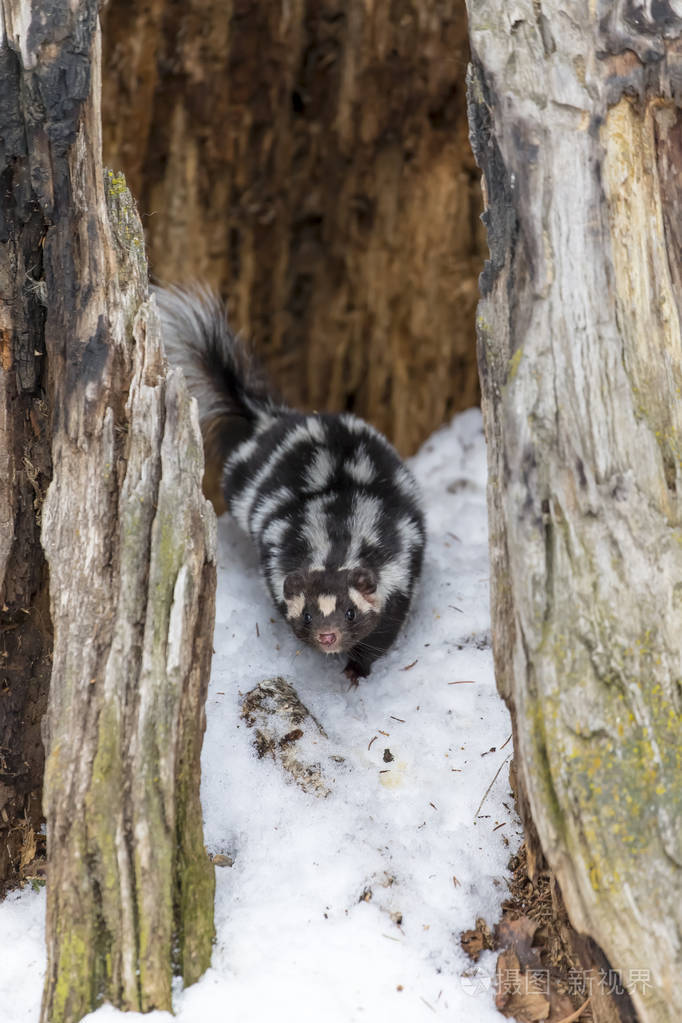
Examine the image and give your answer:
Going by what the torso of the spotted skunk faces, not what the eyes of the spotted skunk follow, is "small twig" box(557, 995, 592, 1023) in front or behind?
in front

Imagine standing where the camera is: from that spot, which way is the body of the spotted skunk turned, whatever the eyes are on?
toward the camera

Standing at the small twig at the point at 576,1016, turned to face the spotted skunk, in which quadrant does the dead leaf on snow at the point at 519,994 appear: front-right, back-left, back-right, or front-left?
front-left

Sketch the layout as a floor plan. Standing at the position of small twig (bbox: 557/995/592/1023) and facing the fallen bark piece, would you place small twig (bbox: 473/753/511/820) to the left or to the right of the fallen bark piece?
right

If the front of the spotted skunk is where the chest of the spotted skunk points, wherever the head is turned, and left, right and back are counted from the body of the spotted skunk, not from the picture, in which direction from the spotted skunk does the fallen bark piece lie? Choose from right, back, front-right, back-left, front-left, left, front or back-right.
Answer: front

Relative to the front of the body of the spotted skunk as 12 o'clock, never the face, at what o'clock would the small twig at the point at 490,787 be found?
The small twig is roughly at 11 o'clock from the spotted skunk.

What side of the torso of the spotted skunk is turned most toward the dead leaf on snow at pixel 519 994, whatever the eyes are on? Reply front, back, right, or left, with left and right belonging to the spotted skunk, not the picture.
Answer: front

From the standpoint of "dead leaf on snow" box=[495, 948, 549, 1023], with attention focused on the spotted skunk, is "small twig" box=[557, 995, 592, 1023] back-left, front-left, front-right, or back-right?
back-right
